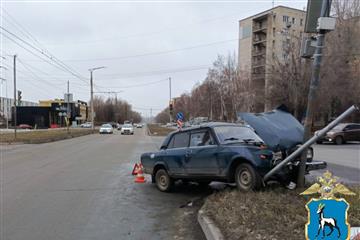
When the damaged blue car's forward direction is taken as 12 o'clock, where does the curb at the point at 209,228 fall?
The curb is roughly at 2 o'clock from the damaged blue car.

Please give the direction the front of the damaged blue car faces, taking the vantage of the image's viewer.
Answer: facing the viewer and to the right of the viewer
